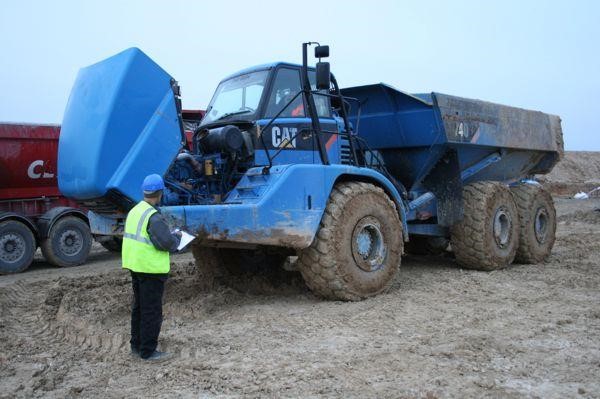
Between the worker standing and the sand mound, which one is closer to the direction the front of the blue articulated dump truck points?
the worker standing

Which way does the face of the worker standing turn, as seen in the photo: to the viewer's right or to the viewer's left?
to the viewer's right

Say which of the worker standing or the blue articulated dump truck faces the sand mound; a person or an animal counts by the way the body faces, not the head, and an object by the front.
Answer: the worker standing

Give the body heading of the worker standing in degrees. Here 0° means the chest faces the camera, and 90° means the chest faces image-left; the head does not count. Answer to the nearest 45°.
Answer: approximately 225°

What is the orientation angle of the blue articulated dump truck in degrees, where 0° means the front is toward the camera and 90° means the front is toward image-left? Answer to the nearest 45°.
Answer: approximately 45°

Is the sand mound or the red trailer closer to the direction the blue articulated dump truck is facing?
the red trailer

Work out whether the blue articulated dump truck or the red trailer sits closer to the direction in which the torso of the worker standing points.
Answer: the blue articulated dump truck

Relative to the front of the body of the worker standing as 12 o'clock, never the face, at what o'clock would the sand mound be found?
The sand mound is roughly at 12 o'clock from the worker standing.

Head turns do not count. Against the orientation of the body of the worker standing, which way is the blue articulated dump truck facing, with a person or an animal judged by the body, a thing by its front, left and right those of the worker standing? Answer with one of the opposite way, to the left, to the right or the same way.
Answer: the opposite way

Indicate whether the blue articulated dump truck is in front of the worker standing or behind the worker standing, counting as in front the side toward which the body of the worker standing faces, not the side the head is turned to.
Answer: in front

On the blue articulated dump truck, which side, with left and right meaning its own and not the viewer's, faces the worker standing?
front
